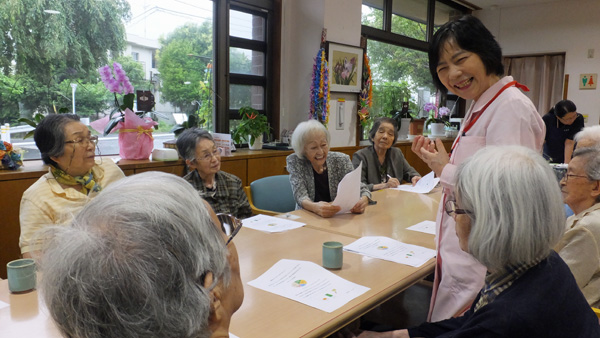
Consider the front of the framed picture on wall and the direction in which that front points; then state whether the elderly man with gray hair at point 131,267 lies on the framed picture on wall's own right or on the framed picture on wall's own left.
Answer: on the framed picture on wall's own right

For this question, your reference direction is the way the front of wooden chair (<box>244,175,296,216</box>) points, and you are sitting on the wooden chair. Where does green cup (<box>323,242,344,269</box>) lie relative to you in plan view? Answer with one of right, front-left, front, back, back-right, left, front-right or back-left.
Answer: front-right

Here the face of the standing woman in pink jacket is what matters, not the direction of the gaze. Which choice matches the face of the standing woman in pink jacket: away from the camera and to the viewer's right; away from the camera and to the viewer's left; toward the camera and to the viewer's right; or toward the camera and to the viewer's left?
toward the camera and to the viewer's left

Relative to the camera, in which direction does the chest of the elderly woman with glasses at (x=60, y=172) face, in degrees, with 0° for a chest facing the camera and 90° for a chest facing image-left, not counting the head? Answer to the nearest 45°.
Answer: approximately 315°

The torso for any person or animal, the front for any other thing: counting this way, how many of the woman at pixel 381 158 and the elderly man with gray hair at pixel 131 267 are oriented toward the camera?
1

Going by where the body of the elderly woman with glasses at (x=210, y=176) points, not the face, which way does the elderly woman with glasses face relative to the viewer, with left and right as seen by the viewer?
facing the viewer and to the right of the viewer

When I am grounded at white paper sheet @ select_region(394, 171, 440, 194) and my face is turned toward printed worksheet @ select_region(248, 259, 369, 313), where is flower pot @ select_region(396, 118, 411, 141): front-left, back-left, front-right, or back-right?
back-right

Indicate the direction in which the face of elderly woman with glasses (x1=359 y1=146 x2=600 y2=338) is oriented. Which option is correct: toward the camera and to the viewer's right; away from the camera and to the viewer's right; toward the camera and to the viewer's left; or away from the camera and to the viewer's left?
away from the camera and to the viewer's left

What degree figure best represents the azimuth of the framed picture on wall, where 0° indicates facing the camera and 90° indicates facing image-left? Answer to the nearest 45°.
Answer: approximately 315°
